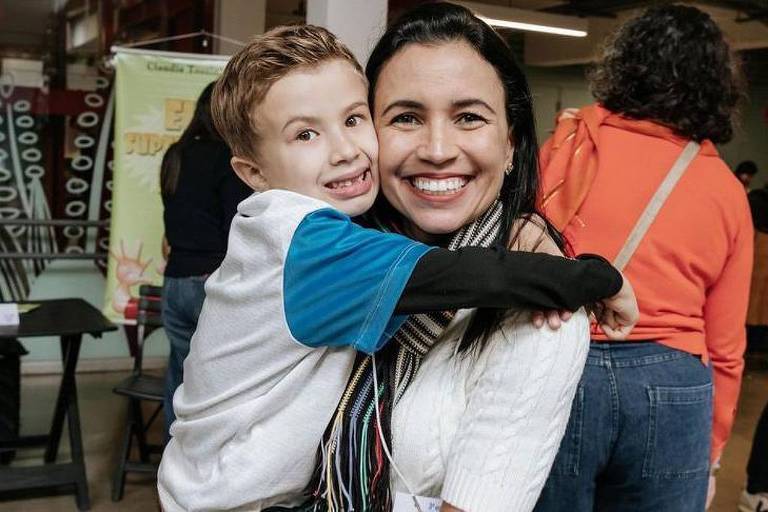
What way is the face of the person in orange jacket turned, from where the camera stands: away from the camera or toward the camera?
away from the camera

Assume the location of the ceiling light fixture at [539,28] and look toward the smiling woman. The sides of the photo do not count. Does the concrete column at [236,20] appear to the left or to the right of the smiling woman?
right

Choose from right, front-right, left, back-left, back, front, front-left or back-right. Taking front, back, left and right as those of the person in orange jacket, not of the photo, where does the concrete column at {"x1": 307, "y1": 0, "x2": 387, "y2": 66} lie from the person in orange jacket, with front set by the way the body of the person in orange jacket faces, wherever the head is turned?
front-left

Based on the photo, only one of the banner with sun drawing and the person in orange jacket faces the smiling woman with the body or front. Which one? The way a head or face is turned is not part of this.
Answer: the banner with sun drawing

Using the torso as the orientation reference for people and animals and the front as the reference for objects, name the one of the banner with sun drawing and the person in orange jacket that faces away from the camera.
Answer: the person in orange jacket

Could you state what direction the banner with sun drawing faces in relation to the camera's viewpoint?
facing the viewer

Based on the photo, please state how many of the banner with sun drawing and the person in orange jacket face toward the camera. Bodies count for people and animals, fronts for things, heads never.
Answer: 1

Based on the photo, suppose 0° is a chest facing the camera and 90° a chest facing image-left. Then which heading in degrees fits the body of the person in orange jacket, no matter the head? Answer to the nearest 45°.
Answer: approximately 180°

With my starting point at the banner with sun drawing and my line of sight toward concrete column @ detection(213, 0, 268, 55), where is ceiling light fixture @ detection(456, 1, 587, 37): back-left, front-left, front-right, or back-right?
front-right

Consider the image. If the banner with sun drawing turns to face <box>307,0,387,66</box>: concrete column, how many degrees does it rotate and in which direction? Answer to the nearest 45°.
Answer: approximately 45° to its left

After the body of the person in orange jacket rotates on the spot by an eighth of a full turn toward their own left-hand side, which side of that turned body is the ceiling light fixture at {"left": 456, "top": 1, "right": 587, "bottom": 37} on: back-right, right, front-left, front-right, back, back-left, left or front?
front-right

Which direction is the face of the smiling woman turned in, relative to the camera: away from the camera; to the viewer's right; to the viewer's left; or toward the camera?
toward the camera

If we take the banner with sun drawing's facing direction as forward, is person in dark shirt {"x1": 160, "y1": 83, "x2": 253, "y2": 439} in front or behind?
in front

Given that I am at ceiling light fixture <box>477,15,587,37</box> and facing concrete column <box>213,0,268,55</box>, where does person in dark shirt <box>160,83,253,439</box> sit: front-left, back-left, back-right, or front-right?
front-left

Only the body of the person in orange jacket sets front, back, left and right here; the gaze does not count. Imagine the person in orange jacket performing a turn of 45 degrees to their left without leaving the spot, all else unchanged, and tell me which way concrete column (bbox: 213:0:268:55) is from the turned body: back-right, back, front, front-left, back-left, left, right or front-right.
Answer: front

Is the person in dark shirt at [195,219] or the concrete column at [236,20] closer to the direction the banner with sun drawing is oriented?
the person in dark shirt

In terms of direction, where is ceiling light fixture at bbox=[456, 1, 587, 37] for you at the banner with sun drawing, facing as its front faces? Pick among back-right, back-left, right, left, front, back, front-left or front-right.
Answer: back-left

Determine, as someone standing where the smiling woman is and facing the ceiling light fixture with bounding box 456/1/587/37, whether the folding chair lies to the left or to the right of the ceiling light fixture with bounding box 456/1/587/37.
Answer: left
